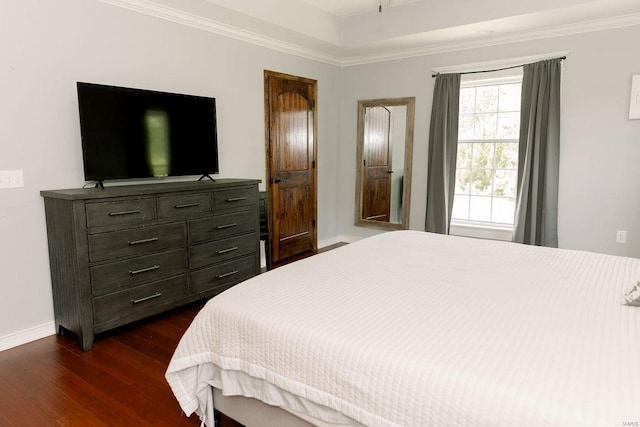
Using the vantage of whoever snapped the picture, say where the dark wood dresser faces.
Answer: facing the viewer and to the right of the viewer

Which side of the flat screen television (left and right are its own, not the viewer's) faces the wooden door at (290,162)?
left

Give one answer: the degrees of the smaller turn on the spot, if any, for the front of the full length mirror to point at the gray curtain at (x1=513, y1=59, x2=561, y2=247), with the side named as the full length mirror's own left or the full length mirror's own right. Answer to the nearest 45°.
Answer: approximately 90° to the full length mirror's own left

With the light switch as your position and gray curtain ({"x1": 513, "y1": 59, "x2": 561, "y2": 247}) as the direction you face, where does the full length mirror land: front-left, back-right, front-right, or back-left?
front-left

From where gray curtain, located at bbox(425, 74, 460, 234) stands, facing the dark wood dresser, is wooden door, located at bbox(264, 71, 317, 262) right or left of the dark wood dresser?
right

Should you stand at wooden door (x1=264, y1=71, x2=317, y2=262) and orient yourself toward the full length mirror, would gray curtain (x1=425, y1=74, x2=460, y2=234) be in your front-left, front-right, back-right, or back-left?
front-right

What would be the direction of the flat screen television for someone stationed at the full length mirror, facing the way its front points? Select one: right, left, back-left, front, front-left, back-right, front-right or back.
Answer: front

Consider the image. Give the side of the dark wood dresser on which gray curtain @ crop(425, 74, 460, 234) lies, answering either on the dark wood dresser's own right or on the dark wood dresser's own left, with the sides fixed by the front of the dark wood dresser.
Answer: on the dark wood dresser's own left

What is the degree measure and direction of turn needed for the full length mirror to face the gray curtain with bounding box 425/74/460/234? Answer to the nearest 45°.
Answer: approximately 90° to its left

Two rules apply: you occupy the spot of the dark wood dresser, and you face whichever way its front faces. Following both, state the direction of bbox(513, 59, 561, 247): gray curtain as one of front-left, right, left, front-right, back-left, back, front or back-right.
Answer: front-left

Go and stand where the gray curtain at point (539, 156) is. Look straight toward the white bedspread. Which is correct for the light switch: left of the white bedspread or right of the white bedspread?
right

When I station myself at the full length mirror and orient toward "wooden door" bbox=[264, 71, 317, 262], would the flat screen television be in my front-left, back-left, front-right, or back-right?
front-left

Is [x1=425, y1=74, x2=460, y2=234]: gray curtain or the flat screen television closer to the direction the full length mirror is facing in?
the flat screen television

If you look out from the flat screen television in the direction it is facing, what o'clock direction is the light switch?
The light switch is roughly at 4 o'clock from the flat screen television.

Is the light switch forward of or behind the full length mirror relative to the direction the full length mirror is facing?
forward

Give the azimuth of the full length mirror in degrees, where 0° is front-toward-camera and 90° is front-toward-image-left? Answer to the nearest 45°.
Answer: approximately 45°
